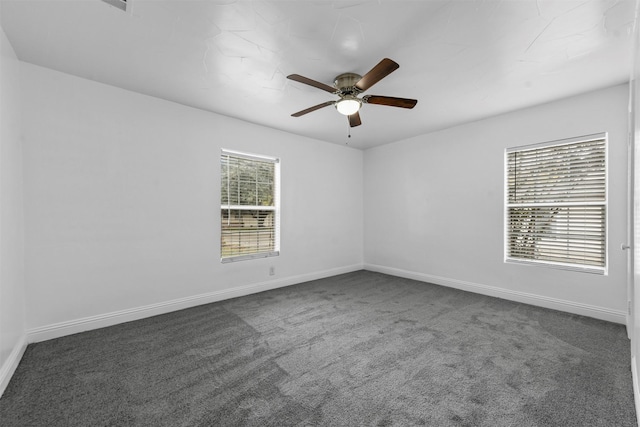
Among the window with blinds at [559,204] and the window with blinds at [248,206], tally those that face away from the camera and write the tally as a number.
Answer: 0

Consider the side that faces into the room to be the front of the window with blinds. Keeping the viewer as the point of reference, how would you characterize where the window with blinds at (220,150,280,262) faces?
facing the viewer and to the right of the viewer

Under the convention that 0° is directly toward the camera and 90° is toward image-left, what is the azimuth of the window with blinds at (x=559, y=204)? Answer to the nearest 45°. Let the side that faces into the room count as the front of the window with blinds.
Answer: approximately 45°

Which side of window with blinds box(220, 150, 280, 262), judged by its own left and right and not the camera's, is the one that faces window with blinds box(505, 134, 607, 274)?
front

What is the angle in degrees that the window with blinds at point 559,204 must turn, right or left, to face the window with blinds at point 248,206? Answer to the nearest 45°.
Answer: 0° — it already faces it
